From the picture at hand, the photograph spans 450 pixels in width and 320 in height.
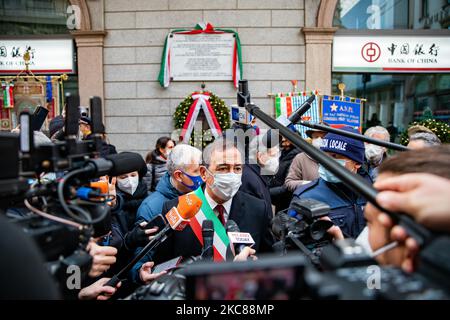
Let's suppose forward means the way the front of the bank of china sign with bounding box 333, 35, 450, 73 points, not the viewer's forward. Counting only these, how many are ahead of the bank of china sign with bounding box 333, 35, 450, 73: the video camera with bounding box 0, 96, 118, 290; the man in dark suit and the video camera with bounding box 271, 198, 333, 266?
3

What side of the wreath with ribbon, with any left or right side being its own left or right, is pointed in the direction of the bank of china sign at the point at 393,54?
left

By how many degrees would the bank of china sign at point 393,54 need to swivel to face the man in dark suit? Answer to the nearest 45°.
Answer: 0° — it already faces them

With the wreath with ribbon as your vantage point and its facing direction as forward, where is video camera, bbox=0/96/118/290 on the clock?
The video camera is roughly at 12 o'clock from the wreath with ribbon.
